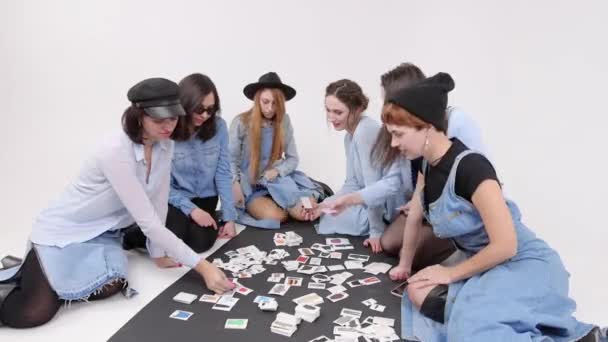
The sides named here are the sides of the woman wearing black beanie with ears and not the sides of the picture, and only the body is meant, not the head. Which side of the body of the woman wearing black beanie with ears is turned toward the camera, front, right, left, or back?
left

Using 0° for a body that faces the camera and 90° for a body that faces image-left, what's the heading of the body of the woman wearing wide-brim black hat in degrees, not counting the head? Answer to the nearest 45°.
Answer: approximately 0°

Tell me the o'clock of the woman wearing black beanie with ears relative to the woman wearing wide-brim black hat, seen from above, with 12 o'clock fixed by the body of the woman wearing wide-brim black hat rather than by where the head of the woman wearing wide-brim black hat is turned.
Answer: The woman wearing black beanie with ears is roughly at 11 o'clock from the woman wearing wide-brim black hat.

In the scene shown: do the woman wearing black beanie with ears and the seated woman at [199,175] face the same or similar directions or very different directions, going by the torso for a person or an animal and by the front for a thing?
very different directions

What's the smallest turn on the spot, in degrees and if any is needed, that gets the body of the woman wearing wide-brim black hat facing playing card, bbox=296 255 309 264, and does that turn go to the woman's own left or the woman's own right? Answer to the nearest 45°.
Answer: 0° — they already face it

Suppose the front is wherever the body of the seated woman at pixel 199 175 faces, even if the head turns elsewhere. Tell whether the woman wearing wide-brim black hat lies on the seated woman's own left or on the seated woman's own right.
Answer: on the seated woman's own left

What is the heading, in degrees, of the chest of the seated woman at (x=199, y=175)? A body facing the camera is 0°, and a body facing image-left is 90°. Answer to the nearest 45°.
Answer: approximately 315°

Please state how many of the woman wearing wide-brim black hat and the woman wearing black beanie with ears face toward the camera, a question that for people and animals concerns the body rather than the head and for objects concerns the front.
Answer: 1
